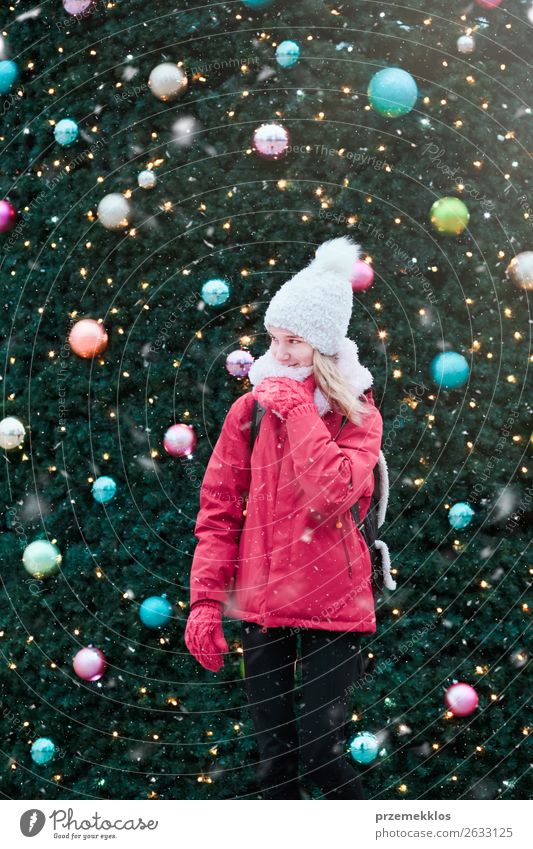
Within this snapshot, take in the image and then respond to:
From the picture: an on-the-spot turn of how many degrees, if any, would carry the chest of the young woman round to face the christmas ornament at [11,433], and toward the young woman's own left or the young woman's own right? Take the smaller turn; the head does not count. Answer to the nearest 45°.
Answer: approximately 90° to the young woman's own right

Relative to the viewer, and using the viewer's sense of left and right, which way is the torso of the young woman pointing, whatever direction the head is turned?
facing the viewer and to the left of the viewer

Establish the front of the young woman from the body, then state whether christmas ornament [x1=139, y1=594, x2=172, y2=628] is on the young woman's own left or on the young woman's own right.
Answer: on the young woman's own right

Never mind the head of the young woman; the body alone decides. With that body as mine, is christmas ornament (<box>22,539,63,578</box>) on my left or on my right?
on my right
